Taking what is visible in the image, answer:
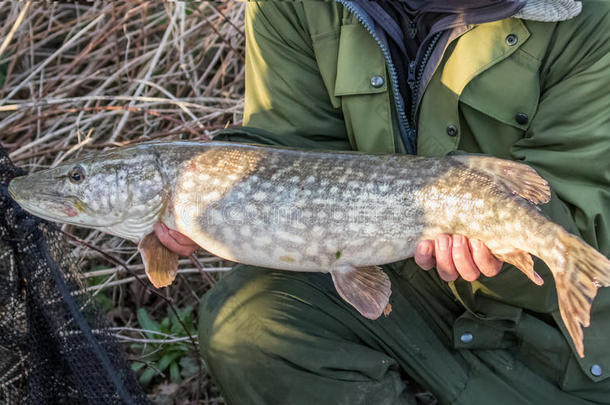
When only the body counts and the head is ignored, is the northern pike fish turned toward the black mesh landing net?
yes

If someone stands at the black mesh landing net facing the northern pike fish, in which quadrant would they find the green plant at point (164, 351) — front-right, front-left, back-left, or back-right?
front-left

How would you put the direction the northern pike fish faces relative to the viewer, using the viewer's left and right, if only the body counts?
facing to the left of the viewer
